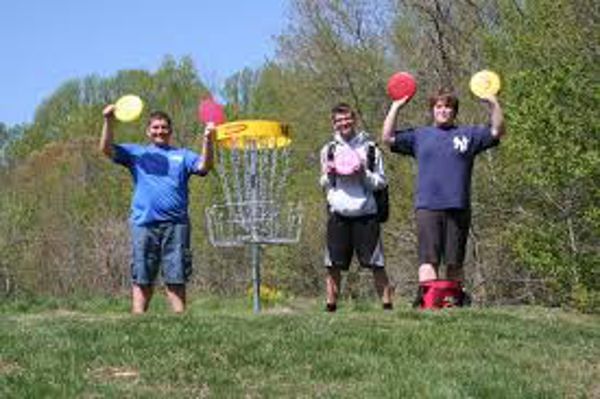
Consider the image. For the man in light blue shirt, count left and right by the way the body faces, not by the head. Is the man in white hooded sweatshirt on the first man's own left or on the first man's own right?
on the first man's own left

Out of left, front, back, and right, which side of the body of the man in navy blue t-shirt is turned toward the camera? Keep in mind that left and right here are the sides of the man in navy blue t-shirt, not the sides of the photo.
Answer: front

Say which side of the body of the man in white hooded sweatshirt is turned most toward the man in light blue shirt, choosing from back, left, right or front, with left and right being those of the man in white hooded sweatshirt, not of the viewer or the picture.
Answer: right

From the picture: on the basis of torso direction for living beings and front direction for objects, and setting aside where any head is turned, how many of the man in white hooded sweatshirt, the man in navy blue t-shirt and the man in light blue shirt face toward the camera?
3

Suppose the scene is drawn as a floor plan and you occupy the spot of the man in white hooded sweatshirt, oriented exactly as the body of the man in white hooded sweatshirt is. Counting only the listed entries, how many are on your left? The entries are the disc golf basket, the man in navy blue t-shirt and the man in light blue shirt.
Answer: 1

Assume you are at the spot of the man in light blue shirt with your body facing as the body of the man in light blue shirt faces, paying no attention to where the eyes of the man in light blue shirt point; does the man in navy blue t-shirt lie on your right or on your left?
on your left

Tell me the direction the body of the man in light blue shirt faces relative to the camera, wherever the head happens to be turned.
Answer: toward the camera

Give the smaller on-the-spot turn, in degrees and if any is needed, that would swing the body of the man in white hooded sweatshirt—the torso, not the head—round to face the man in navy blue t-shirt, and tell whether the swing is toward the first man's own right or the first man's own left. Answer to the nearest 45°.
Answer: approximately 90° to the first man's own left

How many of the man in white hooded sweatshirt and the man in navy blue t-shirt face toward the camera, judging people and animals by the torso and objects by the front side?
2

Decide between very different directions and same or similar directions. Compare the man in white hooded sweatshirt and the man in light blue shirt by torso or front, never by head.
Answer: same or similar directions
